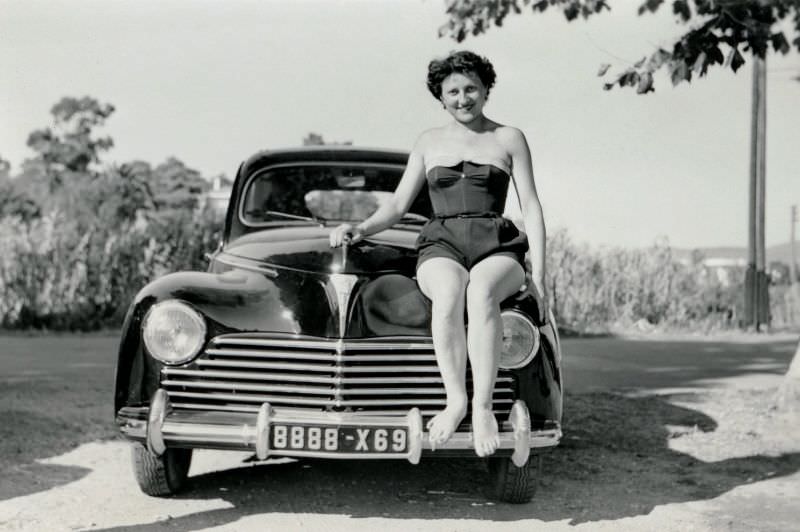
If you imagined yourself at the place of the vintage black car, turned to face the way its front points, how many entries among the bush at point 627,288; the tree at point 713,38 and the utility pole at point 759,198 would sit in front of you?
0

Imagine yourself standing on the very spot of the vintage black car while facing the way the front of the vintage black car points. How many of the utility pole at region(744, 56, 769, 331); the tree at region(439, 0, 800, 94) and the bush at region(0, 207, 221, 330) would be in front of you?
0

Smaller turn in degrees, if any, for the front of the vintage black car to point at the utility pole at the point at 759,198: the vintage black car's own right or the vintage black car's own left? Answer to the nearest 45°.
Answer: approximately 135° to the vintage black car's own left

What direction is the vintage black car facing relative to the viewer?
toward the camera

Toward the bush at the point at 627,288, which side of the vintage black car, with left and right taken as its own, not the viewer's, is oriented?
back

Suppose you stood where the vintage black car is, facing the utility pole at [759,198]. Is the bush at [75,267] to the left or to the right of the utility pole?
left

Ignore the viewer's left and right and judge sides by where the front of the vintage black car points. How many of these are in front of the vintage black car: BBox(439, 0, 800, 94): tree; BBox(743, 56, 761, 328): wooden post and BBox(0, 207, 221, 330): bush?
0

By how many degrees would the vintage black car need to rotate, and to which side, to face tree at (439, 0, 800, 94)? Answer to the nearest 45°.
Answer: approximately 135° to its left

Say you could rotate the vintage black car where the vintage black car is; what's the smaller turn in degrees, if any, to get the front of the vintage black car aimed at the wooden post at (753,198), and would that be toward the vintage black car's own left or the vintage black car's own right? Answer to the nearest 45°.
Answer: approximately 135° to the vintage black car's own left
